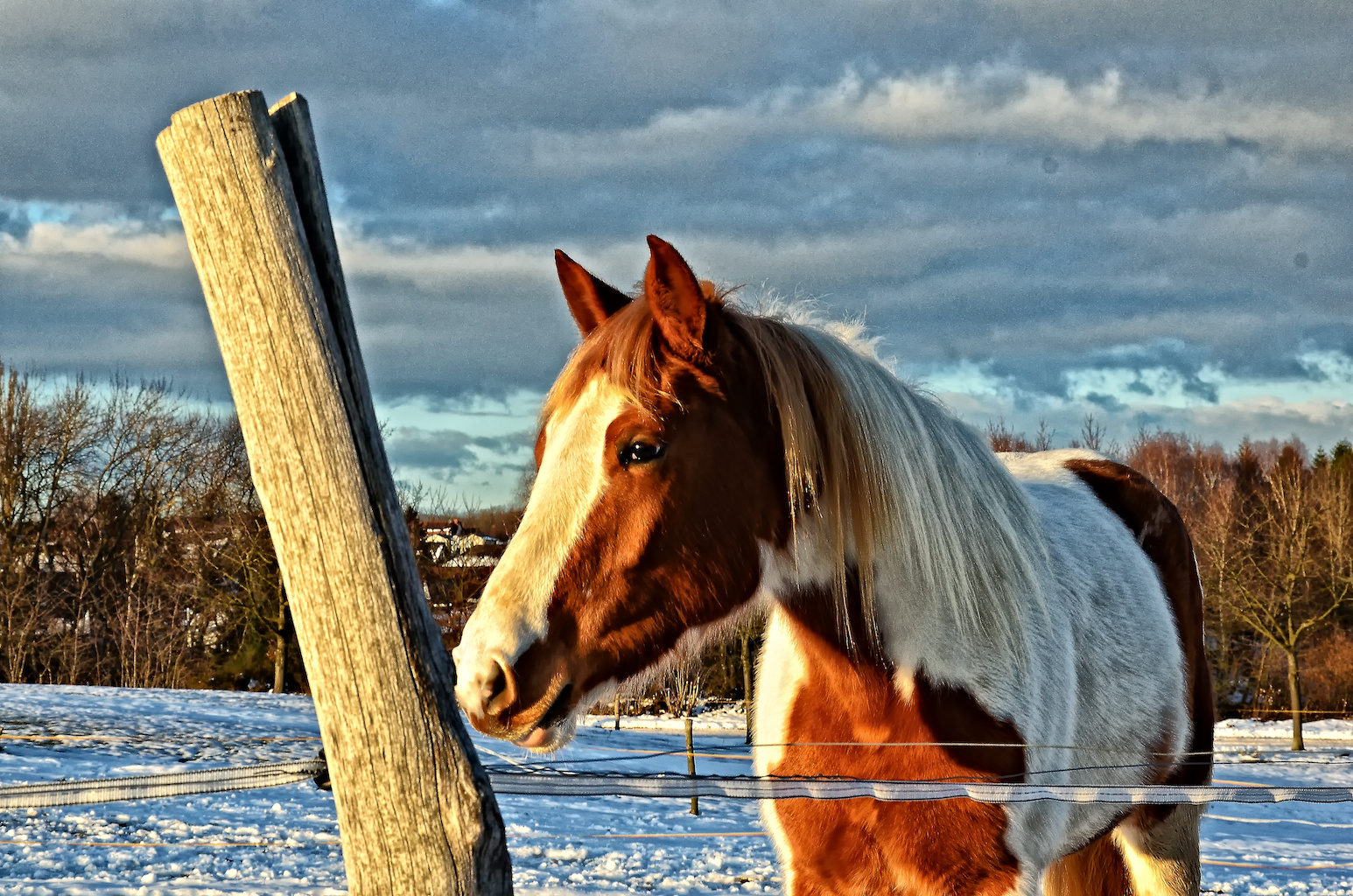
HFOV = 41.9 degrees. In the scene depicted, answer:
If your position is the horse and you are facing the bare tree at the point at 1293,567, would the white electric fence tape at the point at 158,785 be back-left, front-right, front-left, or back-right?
back-left

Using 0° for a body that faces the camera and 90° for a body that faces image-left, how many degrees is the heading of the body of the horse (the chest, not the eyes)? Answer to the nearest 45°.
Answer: approximately 45°

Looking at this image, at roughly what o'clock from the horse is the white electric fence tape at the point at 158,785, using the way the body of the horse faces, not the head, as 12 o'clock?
The white electric fence tape is roughly at 1 o'clock from the horse.

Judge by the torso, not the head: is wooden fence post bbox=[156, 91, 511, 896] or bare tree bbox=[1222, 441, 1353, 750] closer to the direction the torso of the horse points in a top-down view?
the wooden fence post

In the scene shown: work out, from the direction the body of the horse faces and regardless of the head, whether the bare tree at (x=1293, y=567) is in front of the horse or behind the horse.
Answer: behind
